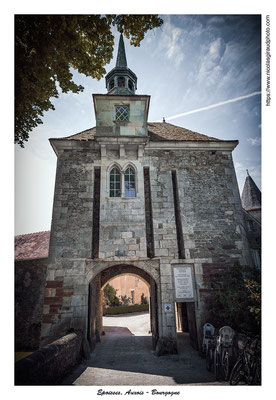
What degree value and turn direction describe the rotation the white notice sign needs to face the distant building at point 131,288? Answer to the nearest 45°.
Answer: approximately 180°

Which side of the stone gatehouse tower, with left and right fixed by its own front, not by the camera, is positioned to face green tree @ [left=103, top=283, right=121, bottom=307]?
back

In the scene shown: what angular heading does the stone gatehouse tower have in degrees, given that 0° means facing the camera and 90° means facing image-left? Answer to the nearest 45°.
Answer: approximately 0°

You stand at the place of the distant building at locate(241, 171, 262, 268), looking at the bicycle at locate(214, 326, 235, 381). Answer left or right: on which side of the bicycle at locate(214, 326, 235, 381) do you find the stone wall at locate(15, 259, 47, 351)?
right

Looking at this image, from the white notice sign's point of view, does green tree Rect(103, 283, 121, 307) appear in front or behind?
behind

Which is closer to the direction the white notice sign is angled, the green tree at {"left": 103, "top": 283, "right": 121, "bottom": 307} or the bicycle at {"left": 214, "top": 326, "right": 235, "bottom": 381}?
the bicycle
